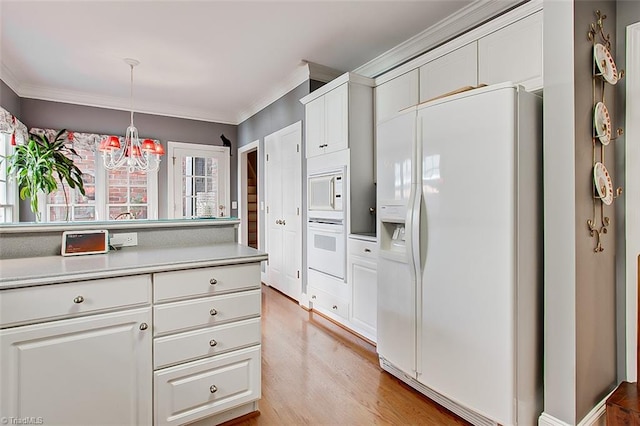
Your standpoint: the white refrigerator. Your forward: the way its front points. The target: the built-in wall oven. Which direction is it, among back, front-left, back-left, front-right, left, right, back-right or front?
right

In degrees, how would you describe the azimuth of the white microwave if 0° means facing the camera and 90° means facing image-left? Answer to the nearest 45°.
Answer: approximately 45°

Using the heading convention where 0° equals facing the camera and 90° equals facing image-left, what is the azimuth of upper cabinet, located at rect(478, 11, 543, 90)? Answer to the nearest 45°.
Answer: approximately 45°

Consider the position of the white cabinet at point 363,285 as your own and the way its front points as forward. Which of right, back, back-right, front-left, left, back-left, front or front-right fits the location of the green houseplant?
front-right

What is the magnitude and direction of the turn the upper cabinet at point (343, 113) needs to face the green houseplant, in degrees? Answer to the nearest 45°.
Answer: approximately 45° to its right

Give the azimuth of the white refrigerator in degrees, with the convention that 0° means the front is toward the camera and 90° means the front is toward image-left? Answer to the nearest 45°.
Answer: approximately 45°

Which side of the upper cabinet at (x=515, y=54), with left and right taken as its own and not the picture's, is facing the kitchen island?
front

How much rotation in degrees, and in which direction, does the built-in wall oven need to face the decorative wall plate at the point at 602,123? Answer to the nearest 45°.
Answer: approximately 90° to its left

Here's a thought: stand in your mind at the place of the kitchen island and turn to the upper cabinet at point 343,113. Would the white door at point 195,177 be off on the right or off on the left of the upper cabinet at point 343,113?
left

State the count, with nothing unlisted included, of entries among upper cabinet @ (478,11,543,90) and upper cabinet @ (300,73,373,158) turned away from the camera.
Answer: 0

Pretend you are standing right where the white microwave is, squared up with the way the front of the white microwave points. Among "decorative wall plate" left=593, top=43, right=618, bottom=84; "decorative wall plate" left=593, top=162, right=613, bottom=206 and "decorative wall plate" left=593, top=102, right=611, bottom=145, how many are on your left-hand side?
3

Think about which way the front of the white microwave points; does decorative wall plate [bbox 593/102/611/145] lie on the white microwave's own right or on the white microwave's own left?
on the white microwave's own left

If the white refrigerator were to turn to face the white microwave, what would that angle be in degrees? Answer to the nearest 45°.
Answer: approximately 90° to its right

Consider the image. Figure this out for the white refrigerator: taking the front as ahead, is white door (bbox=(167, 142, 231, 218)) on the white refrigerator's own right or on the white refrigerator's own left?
on the white refrigerator's own right
